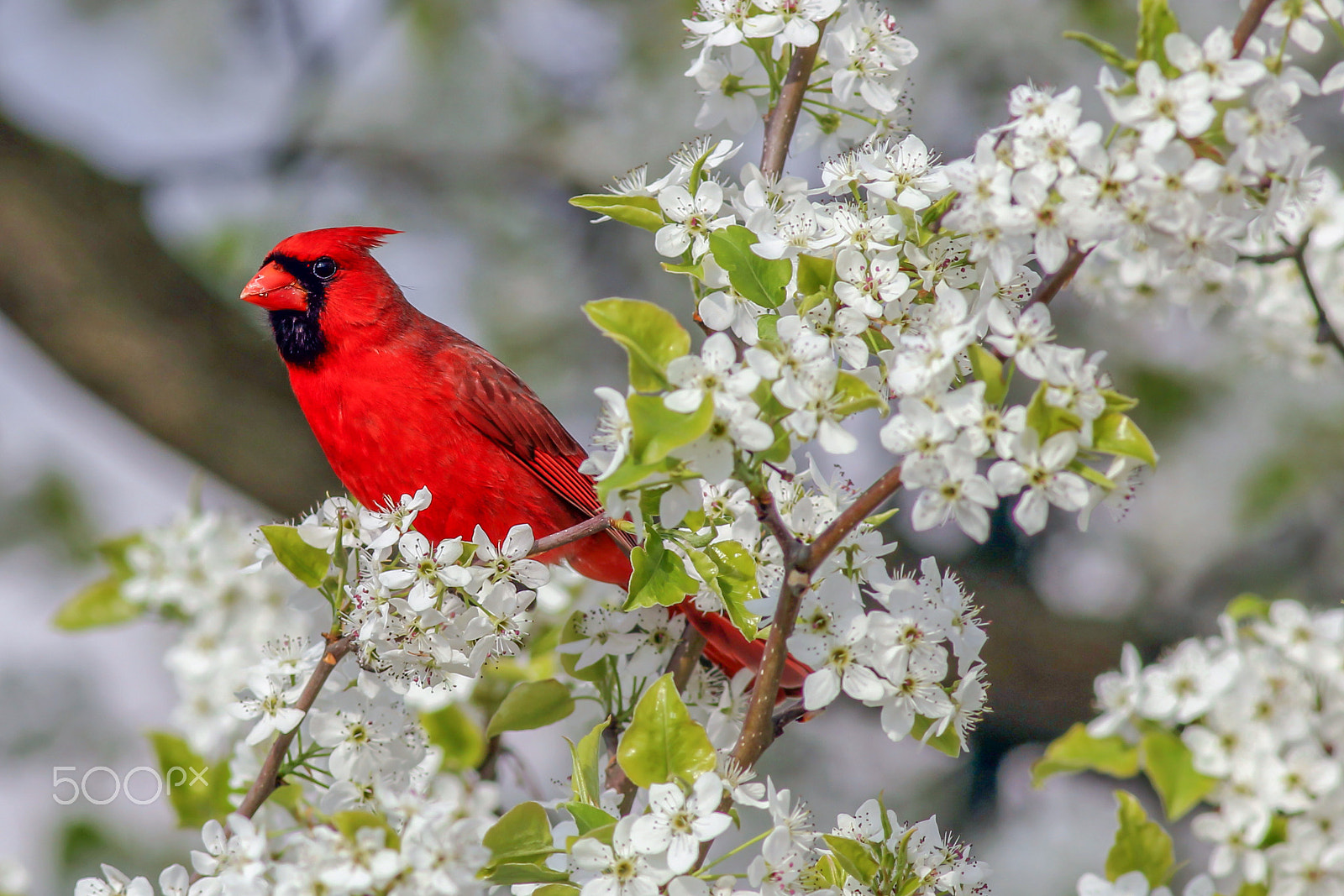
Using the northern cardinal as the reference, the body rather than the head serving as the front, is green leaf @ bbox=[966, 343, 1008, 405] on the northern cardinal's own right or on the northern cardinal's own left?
on the northern cardinal's own left

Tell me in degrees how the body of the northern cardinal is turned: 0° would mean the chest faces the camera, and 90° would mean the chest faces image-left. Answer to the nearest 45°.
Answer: approximately 90°

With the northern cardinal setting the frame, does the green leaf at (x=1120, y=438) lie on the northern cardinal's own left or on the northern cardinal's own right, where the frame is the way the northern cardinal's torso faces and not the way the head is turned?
on the northern cardinal's own left

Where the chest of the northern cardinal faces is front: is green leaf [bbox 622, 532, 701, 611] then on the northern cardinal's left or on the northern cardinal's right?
on the northern cardinal's left
